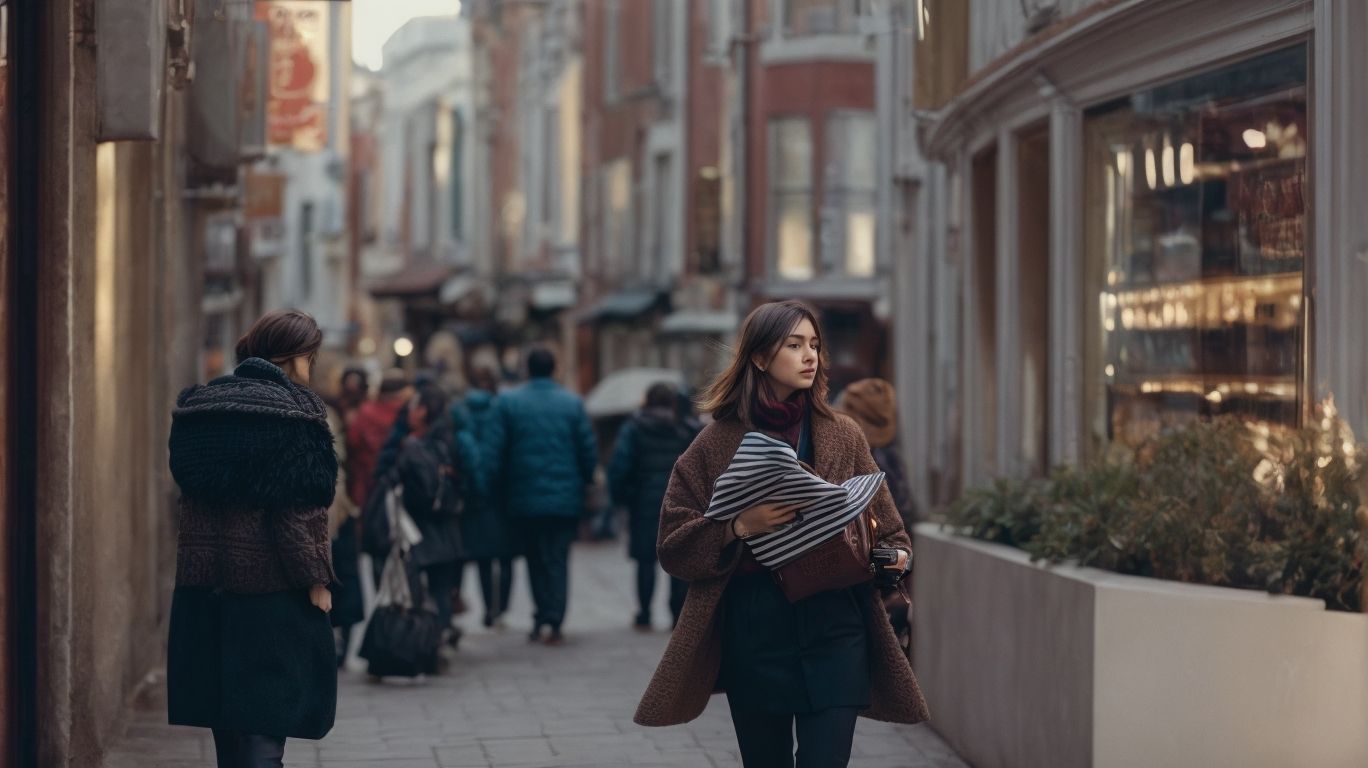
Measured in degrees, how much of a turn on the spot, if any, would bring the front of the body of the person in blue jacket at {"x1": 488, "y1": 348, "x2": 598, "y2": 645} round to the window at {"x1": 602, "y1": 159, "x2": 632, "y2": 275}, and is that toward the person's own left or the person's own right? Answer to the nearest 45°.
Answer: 0° — they already face it

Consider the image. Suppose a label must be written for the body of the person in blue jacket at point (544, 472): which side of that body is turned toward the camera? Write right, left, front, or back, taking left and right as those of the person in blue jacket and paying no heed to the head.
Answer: back

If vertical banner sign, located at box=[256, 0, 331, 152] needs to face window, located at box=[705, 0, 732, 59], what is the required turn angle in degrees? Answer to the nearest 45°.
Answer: approximately 135° to its left

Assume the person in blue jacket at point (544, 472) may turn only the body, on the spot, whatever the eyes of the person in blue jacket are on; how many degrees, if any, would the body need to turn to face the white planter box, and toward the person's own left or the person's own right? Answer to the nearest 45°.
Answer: approximately 180°

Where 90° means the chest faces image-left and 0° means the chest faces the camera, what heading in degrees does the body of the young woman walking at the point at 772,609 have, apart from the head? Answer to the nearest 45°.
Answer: approximately 0°

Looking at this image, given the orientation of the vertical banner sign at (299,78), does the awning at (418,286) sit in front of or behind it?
behind

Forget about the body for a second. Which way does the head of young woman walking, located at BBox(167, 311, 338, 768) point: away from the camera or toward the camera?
away from the camera

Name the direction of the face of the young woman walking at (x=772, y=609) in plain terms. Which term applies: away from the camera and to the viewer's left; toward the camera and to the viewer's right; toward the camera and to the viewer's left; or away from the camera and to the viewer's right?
toward the camera and to the viewer's right

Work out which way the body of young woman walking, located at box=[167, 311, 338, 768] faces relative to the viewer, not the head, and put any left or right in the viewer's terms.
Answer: facing away from the viewer and to the right of the viewer

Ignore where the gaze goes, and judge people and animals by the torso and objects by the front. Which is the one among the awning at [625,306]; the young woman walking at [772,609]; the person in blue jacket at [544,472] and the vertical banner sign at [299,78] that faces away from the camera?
the person in blue jacket

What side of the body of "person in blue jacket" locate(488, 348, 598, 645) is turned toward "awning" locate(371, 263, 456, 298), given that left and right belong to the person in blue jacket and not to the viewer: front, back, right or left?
front

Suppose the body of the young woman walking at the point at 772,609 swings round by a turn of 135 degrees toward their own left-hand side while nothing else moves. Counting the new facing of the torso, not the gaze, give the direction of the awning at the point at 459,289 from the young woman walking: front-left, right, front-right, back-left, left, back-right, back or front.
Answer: front-left

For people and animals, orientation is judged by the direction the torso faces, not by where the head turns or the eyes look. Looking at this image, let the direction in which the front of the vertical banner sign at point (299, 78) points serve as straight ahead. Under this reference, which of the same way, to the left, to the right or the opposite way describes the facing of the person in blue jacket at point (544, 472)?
the opposite way

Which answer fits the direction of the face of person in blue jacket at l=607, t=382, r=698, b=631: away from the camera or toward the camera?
away from the camera

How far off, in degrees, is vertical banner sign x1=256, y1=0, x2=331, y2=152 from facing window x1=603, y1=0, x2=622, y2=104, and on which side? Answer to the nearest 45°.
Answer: approximately 180°

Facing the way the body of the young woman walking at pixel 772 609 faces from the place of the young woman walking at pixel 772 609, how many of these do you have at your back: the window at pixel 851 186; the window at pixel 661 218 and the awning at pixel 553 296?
3
